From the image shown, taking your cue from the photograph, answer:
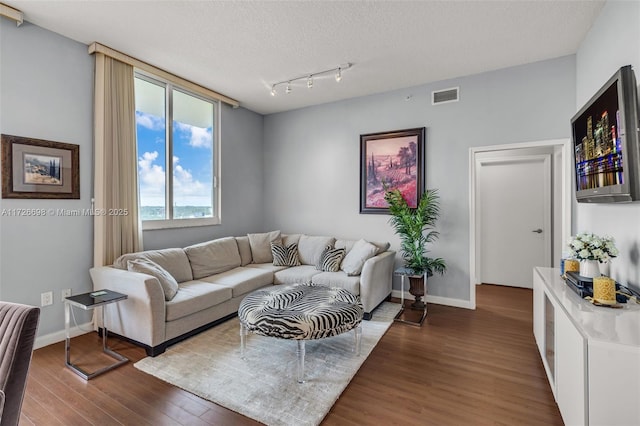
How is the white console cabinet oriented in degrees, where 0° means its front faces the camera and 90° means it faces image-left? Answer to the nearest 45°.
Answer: approximately 90°

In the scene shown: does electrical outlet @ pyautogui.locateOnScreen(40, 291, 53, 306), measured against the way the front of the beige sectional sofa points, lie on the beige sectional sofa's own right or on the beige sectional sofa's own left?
on the beige sectional sofa's own right

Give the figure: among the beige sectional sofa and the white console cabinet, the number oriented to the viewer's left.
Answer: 1

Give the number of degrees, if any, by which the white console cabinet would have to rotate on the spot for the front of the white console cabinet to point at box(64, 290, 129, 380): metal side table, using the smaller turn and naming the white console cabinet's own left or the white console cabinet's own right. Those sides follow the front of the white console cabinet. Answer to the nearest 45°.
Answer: approximately 45° to the white console cabinet's own left

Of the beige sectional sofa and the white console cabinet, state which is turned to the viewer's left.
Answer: the white console cabinet

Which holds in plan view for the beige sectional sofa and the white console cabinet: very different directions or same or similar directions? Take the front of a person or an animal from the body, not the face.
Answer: very different directions

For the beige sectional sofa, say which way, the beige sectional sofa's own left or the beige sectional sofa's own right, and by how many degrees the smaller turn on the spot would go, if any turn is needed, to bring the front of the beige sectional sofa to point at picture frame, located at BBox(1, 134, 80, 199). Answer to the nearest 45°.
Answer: approximately 135° to the beige sectional sofa's own right

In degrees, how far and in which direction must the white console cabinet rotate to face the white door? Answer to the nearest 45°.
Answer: approximately 90° to its right
